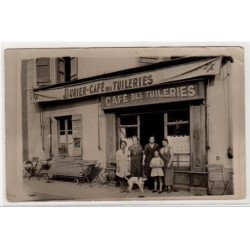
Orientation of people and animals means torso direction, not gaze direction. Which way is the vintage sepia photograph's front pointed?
toward the camera
